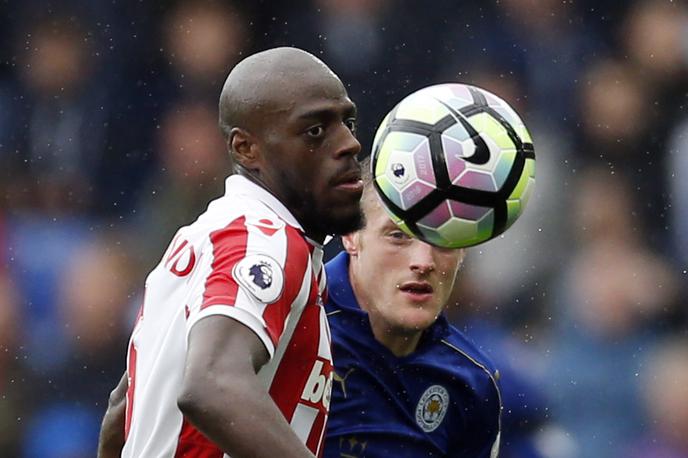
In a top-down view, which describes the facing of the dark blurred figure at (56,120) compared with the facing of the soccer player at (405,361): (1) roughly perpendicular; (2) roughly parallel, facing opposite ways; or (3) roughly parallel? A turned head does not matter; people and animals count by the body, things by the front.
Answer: roughly parallel

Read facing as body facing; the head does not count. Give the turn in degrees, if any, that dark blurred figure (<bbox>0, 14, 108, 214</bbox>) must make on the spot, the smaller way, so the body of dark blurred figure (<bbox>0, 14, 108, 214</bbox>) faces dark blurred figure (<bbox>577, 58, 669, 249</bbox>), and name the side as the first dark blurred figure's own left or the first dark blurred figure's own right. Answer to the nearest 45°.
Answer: approximately 90° to the first dark blurred figure's own left

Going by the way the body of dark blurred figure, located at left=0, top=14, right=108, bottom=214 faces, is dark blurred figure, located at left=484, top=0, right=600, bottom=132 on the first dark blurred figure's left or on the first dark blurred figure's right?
on the first dark blurred figure's left

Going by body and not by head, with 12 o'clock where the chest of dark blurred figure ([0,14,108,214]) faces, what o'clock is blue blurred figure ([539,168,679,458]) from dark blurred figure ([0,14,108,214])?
blue blurred figure ([539,168,679,458]) is roughly at 10 o'clock from dark blurred figure ([0,14,108,214]).

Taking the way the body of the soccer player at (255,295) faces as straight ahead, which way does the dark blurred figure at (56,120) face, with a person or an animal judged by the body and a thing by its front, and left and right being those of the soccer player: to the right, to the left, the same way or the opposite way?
to the right

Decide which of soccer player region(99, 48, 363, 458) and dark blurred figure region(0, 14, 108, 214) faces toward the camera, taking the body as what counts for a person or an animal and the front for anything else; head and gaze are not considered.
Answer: the dark blurred figure

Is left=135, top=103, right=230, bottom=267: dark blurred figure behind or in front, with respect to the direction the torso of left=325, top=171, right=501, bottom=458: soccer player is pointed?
behind

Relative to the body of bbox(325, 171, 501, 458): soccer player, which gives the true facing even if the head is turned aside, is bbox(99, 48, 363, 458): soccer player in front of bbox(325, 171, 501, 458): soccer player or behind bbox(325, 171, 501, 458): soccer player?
in front

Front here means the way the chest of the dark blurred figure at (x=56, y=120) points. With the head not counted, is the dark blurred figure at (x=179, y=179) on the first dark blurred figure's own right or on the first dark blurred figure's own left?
on the first dark blurred figure's own left

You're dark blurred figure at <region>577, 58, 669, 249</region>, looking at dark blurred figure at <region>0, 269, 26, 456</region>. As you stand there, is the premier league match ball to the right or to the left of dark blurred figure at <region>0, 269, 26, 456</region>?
left

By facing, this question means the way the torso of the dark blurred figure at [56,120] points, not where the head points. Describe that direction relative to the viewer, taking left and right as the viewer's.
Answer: facing the viewer

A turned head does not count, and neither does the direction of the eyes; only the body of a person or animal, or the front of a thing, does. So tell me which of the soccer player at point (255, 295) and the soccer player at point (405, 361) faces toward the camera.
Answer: the soccer player at point (405, 361)

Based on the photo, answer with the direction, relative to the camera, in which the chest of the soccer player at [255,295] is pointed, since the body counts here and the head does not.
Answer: to the viewer's right

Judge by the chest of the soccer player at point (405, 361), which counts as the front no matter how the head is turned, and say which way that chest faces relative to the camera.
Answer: toward the camera

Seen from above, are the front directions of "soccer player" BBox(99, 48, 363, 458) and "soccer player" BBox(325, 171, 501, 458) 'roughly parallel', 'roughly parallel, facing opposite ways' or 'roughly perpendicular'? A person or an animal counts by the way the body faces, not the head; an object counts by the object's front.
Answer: roughly perpendicular
